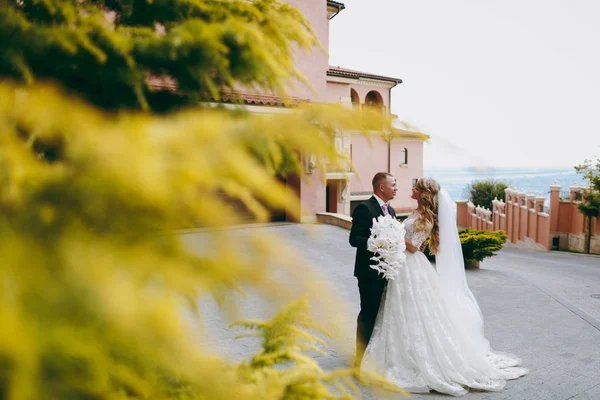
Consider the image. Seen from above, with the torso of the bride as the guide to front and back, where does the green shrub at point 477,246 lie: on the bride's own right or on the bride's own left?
on the bride's own right

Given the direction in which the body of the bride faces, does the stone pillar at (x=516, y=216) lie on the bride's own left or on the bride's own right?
on the bride's own right

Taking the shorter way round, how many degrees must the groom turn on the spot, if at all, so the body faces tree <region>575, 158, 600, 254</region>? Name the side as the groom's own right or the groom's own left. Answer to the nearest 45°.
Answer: approximately 90° to the groom's own left

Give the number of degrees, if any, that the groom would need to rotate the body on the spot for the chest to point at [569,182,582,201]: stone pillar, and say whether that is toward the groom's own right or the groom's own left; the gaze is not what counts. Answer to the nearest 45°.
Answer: approximately 90° to the groom's own left

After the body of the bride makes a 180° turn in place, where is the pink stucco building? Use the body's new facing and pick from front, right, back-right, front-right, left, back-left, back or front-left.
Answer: left

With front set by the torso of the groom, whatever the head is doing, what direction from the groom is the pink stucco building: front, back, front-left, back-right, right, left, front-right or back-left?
back-left

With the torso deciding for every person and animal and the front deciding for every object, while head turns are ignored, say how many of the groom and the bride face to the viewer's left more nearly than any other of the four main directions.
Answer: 1

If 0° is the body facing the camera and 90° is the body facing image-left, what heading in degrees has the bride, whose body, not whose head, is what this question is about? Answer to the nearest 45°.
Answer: approximately 90°

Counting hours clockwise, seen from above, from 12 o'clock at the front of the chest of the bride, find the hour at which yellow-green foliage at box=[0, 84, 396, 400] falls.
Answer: The yellow-green foliage is roughly at 9 o'clock from the bride.

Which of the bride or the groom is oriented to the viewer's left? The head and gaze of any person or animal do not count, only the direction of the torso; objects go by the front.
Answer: the bride

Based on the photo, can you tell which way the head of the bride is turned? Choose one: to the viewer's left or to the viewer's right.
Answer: to the viewer's left

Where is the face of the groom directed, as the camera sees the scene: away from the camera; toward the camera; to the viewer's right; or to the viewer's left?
to the viewer's right

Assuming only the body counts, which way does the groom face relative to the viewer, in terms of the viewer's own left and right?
facing the viewer and to the right of the viewer

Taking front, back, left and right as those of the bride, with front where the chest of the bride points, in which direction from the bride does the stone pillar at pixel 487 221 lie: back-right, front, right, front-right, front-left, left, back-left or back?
right
